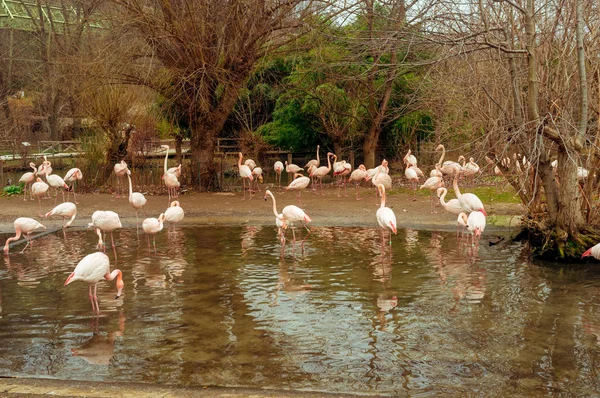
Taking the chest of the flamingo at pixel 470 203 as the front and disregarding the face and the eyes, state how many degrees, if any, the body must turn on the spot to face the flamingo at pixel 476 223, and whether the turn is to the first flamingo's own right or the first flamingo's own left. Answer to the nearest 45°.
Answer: approximately 90° to the first flamingo's own left

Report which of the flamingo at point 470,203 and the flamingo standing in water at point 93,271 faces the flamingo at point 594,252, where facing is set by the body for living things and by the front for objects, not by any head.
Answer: the flamingo standing in water

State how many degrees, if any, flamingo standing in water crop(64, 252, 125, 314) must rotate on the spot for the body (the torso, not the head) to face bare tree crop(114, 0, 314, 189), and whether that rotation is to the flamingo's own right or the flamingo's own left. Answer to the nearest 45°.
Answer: approximately 90° to the flamingo's own left

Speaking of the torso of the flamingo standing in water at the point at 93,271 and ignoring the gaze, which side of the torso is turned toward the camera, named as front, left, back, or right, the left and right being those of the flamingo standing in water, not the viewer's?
right

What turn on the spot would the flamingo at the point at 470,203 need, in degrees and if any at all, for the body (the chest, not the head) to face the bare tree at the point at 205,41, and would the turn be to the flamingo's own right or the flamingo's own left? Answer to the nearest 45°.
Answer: approximately 45° to the flamingo's own right

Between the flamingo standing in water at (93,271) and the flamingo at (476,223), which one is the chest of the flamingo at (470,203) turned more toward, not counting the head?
the flamingo standing in water

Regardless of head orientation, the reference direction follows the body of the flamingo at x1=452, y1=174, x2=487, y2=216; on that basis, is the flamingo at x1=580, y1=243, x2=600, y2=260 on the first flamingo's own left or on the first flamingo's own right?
on the first flamingo's own left

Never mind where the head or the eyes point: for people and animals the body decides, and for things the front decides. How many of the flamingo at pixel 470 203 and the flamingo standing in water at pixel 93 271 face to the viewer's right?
1

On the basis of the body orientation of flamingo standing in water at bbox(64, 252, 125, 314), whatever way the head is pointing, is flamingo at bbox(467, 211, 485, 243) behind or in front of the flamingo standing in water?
in front

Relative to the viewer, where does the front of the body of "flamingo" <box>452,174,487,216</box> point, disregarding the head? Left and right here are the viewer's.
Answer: facing to the left of the viewer
